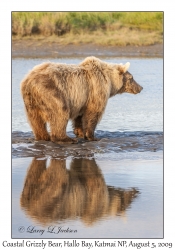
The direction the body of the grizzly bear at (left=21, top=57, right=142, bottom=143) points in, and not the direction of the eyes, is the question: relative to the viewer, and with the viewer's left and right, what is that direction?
facing away from the viewer and to the right of the viewer
